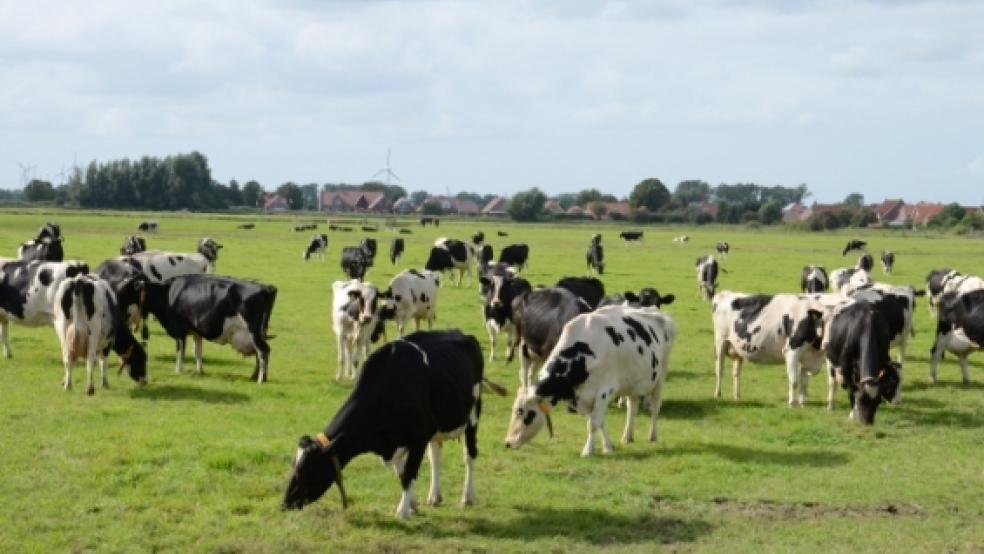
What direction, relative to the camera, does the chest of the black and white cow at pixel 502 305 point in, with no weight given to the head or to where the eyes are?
toward the camera

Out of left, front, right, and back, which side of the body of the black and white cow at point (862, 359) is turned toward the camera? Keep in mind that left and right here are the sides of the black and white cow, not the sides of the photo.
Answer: front

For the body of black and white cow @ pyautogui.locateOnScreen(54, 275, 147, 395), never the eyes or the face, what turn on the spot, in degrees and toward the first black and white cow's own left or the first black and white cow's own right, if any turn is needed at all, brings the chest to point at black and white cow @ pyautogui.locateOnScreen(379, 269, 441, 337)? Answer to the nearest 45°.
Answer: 0° — it already faces it

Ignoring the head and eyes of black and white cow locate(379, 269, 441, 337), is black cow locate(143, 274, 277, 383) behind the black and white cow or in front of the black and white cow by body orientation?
in front

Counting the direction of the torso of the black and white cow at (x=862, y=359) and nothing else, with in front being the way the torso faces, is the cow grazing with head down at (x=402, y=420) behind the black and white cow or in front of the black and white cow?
in front

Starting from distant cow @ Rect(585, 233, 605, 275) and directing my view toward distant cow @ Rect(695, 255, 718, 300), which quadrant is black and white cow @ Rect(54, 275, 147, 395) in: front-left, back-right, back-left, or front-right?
front-right

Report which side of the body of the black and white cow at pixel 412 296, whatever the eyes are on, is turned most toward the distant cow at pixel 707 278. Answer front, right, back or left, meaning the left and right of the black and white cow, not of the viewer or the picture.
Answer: back
